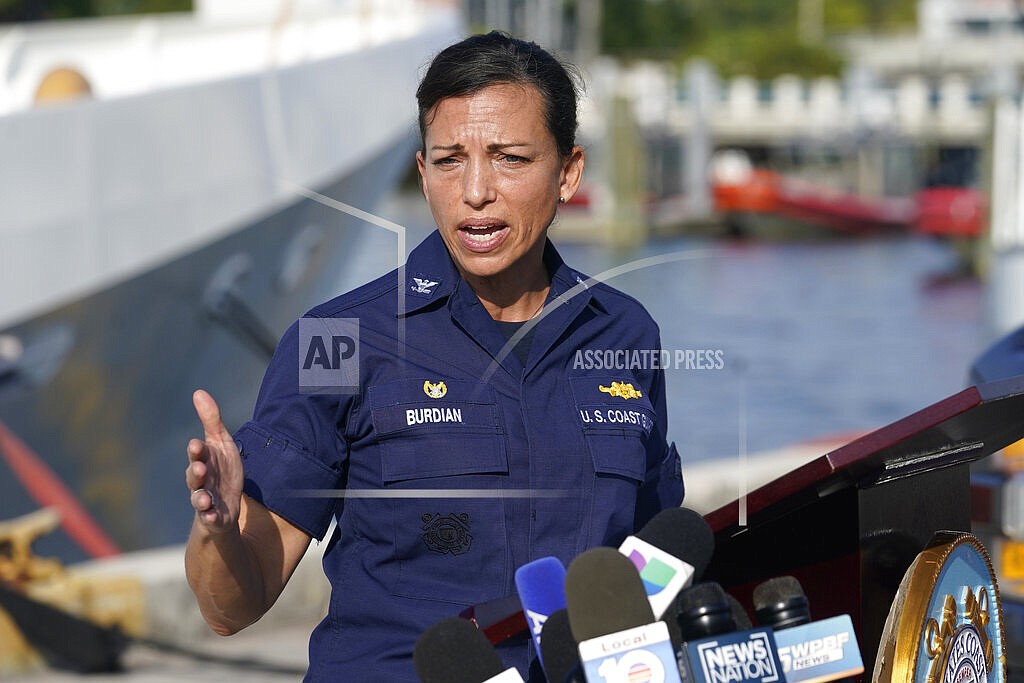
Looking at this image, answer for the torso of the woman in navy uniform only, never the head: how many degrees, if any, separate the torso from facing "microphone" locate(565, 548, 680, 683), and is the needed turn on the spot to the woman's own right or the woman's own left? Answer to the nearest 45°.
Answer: approximately 45° to the woman's own right

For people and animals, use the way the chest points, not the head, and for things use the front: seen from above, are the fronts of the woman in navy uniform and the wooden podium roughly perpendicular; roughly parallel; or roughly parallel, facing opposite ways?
roughly parallel

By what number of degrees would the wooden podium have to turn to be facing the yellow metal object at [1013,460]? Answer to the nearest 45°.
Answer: approximately 135° to its left

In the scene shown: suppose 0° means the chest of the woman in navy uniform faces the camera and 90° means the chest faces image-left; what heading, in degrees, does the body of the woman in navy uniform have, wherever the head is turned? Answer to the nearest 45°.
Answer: approximately 315°

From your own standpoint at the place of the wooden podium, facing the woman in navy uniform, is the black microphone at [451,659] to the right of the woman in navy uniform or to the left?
left

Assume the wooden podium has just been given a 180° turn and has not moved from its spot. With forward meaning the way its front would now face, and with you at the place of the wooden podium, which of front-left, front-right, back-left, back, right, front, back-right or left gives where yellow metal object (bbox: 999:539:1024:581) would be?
front-right

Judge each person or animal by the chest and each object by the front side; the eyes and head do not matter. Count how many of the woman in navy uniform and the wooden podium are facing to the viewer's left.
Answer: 0
